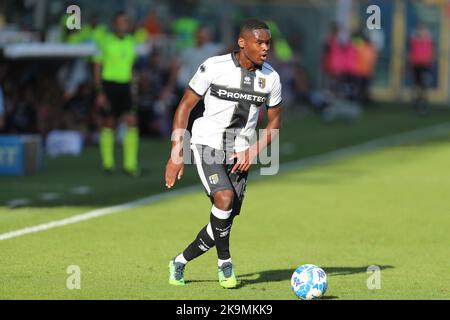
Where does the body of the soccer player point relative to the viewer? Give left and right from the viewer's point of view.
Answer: facing the viewer and to the right of the viewer

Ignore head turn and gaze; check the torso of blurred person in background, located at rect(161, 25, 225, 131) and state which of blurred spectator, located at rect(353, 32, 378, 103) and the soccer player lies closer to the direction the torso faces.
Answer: the soccer player

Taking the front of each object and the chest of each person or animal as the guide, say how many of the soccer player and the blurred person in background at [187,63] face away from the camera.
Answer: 0

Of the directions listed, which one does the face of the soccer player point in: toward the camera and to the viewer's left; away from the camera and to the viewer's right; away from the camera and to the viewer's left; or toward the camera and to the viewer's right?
toward the camera and to the viewer's right

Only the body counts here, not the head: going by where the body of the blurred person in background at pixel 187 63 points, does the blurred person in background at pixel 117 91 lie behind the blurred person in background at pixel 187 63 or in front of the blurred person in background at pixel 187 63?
in front

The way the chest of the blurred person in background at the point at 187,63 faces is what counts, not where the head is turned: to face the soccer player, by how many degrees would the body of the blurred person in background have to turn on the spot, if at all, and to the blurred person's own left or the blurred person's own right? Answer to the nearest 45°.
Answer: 0° — they already face them

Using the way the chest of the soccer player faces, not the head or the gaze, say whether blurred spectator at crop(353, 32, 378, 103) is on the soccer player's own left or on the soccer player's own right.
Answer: on the soccer player's own left

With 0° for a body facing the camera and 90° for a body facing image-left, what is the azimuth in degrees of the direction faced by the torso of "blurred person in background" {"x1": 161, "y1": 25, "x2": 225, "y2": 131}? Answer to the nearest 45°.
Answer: approximately 0°

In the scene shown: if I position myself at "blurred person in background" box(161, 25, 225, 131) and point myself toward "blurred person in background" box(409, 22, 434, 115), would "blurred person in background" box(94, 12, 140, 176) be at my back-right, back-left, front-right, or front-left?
back-right

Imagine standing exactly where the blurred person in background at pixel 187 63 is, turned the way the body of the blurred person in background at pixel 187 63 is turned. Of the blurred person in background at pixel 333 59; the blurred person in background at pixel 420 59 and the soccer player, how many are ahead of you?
1

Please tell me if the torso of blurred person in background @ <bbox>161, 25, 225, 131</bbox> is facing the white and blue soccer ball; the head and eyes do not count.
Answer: yes

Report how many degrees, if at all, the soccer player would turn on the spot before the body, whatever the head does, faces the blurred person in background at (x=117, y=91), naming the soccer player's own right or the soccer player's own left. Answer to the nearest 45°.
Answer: approximately 135° to the soccer player's own left
